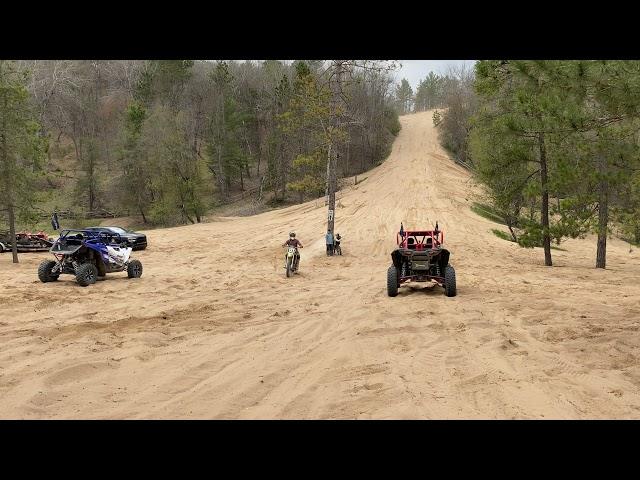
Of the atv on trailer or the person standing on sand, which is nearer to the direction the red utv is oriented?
the person standing on sand

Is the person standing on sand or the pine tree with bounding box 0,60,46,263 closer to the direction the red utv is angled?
the person standing on sand

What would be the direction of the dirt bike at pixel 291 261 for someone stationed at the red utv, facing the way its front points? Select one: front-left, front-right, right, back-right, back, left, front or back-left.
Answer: front-left

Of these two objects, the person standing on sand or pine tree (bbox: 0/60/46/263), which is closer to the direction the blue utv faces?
the person standing on sand

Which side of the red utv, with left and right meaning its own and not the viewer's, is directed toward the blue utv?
left

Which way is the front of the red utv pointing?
away from the camera
